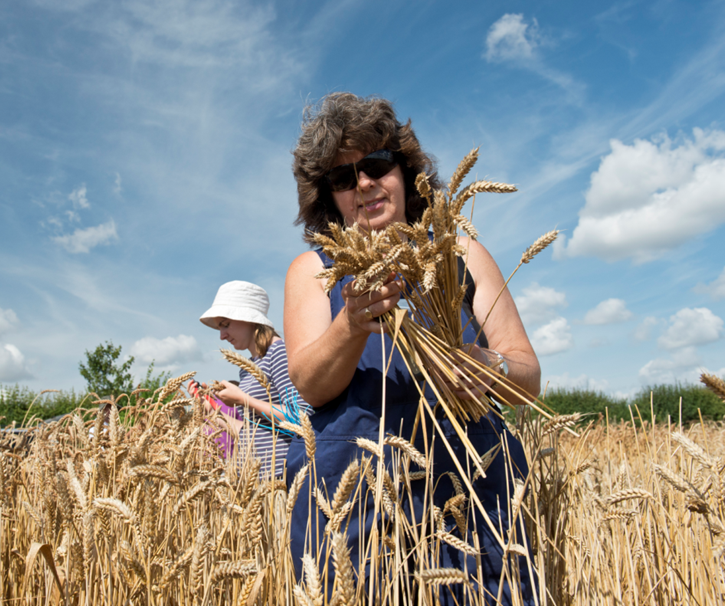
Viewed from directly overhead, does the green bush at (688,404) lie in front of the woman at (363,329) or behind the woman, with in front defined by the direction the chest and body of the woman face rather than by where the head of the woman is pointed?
behind

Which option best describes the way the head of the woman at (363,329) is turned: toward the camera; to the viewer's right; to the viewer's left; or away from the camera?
toward the camera

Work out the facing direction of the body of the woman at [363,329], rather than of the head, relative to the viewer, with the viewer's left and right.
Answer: facing the viewer
